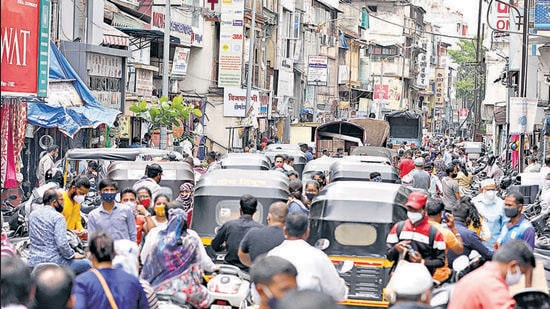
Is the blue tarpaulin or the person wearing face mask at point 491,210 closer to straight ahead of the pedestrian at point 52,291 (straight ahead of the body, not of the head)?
the blue tarpaulin

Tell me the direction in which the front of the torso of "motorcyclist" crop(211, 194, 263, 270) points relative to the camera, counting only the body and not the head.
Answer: away from the camera

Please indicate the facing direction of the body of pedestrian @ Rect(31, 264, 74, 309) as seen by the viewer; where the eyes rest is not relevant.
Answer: away from the camera

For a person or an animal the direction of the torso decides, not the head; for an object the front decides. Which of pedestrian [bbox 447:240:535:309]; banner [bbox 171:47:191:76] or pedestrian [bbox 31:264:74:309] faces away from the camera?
pedestrian [bbox 31:264:74:309]

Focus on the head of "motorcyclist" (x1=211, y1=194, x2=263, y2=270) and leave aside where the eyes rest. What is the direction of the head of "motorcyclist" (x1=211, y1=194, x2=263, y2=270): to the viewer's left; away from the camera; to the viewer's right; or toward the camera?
away from the camera

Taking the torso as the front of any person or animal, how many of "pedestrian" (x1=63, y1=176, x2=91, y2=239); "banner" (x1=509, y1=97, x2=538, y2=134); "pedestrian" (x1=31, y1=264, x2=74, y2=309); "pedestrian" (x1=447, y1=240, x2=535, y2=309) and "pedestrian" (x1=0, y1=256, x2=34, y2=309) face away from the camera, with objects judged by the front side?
2

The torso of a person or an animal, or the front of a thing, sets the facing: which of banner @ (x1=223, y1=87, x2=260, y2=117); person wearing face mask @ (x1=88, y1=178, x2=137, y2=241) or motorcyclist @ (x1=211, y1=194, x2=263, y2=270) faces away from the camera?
the motorcyclist

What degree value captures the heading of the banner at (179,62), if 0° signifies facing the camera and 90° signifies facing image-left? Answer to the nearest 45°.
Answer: approximately 0°

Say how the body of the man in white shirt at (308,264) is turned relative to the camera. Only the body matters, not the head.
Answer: away from the camera

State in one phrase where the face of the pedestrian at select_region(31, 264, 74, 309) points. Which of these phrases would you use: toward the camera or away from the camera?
away from the camera
